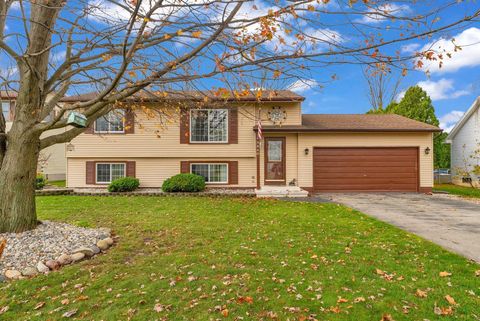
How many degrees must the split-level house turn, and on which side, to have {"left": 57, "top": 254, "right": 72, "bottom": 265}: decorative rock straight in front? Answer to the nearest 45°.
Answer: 0° — it already faces it

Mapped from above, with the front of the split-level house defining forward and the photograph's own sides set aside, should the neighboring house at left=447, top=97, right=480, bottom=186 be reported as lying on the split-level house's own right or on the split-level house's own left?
on the split-level house's own left

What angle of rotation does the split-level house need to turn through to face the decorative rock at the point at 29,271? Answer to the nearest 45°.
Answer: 0° — it already faces it

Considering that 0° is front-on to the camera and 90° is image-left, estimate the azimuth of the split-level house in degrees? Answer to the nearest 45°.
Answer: approximately 0°

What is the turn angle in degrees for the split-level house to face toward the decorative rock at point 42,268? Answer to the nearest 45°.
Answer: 0° — it already faces it
